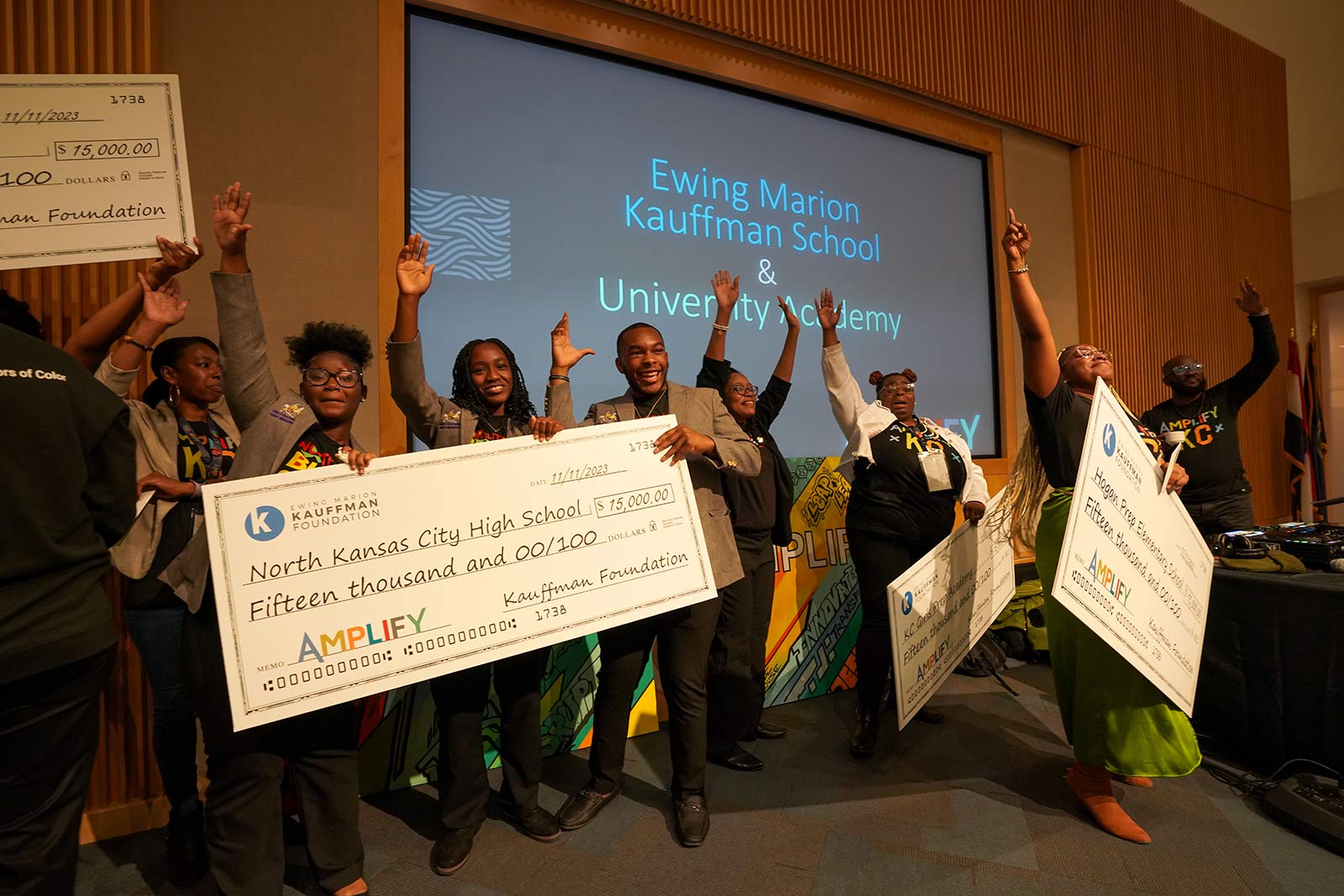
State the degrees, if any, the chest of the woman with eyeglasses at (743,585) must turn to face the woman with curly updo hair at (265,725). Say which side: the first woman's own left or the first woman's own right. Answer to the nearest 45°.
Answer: approximately 90° to the first woman's own right

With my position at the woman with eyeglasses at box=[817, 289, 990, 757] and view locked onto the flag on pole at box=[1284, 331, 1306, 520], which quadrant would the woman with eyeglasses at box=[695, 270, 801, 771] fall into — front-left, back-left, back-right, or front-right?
back-left

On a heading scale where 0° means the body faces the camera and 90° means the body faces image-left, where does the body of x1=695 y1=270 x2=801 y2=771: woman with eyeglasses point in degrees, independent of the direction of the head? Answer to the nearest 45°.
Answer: approximately 315°

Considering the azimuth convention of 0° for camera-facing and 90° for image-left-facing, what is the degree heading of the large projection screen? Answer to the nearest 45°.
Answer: approximately 315°

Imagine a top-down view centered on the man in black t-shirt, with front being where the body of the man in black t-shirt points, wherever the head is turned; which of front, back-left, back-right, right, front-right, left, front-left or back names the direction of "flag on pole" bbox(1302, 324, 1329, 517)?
back
